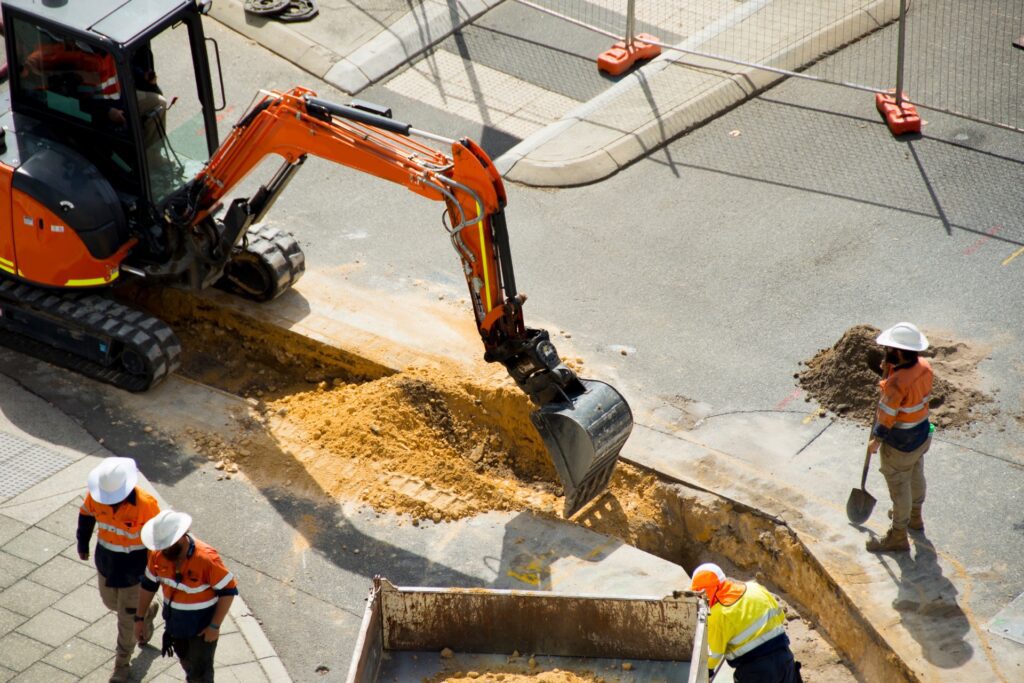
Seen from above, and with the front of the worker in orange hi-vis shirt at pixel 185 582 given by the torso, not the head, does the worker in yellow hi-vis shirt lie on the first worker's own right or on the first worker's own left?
on the first worker's own left

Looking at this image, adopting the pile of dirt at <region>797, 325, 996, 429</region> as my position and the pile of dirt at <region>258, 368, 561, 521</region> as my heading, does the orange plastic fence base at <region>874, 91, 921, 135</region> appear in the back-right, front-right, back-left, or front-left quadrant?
back-right

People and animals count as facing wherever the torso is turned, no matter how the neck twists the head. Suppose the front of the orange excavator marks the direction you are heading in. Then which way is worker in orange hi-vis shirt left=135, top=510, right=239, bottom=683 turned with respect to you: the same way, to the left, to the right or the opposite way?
to the right

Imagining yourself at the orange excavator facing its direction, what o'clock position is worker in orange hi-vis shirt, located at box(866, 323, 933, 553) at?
The worker in orange hi-vis shirt is roughly at 12 o'clock from the orange excavator.

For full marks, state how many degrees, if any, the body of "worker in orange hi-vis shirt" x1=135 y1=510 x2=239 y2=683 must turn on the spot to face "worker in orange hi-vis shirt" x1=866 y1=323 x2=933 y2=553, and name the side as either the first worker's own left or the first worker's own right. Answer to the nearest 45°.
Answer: approximately 135° to the first worker's own left

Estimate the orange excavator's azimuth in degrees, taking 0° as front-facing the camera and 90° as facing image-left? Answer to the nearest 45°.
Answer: approximately 315°

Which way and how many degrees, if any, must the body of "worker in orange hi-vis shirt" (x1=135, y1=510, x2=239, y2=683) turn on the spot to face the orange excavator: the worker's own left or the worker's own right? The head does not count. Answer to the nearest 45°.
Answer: approximately 135° to the worker's own right

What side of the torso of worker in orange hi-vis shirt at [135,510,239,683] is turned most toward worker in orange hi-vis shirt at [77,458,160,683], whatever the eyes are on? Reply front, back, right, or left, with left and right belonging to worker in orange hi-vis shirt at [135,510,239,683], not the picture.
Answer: right

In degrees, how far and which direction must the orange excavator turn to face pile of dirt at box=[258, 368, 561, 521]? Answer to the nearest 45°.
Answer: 0° — it already faces it

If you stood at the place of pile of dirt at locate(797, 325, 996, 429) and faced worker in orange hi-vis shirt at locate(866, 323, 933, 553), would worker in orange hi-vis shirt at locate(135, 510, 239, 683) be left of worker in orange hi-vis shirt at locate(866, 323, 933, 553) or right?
right

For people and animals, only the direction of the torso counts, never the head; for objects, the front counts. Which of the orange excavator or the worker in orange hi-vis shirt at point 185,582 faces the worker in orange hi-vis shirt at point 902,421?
the orange excavator

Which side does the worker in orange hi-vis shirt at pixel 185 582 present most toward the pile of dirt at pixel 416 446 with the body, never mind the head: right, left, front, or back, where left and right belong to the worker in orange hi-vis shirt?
back

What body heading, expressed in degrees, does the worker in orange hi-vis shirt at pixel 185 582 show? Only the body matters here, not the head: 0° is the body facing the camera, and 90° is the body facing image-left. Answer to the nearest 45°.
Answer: approximately 45°

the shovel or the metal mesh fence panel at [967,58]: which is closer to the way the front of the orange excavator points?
the shovel
